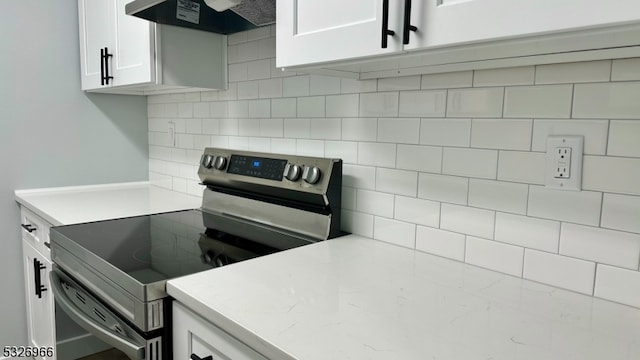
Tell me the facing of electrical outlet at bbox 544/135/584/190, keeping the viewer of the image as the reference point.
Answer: facing the viewer

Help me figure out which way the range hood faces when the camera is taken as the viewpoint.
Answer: facing the viewer and to the left of the viewer

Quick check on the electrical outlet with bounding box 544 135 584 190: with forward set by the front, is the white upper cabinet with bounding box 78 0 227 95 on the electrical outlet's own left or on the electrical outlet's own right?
on the electrical outlet's own right

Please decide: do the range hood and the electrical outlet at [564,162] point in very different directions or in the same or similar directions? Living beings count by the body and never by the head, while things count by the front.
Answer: same or similar directions

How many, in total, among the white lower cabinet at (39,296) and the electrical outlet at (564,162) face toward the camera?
1

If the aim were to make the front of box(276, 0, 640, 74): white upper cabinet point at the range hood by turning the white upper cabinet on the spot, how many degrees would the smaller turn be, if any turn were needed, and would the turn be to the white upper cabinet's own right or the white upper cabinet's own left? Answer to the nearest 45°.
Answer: approximately 90° to the white upper cabinet's own right

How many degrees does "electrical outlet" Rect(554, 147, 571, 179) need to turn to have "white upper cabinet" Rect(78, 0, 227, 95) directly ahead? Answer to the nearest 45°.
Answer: approximately 90° to its right

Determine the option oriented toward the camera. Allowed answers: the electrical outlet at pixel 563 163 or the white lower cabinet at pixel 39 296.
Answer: the electrical outlet
